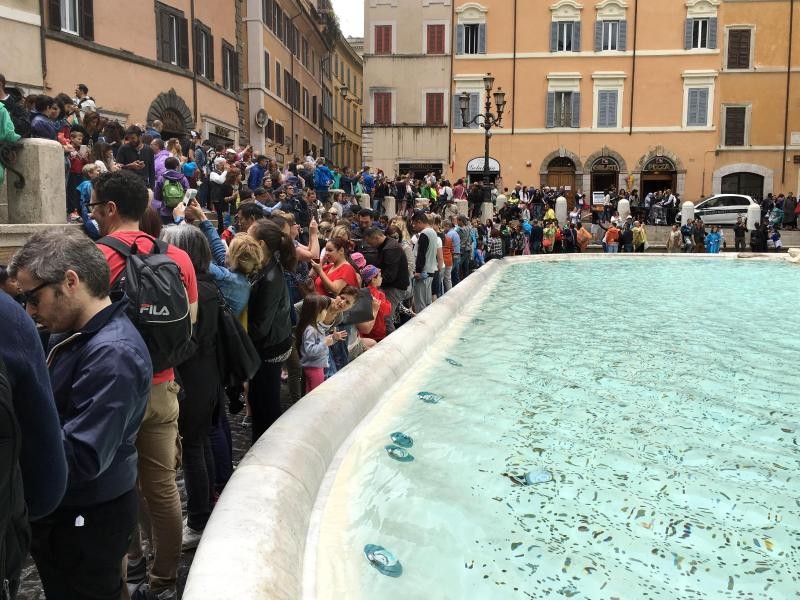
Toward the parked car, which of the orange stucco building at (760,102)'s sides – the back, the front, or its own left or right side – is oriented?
front

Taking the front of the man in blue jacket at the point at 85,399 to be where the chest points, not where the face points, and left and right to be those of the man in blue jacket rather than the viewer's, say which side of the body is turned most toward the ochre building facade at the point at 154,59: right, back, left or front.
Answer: right

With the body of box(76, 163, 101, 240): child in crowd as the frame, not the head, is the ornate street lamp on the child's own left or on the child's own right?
on the child's own left

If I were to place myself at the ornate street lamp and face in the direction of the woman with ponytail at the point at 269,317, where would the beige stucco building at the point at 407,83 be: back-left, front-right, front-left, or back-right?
back-right

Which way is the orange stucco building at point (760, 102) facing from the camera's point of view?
toward the camera

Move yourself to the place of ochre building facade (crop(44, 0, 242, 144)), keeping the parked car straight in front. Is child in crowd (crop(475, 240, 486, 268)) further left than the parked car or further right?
right

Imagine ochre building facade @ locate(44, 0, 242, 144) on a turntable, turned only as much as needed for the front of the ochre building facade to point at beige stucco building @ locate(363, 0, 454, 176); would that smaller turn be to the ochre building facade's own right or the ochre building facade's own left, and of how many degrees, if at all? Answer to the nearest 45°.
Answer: approximately 90° to the ochre building facade's own left

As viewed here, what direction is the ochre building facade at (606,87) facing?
toward the camera

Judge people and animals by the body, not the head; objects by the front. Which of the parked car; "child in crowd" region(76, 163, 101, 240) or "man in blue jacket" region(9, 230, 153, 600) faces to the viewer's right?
the child in crowd

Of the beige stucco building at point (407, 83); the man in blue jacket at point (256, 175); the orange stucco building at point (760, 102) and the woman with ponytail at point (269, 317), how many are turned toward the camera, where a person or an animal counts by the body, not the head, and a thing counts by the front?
2

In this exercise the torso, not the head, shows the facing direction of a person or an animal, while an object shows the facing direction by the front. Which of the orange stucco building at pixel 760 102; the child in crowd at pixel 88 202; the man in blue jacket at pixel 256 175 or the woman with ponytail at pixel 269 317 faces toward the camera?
the orange stucco building

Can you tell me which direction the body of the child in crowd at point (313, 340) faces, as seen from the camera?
to the viewer's right

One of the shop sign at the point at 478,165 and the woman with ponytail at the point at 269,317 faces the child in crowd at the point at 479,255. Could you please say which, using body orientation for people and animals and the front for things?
the shop sign

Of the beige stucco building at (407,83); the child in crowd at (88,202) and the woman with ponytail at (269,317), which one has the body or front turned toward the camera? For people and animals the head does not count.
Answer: the beige stucco building

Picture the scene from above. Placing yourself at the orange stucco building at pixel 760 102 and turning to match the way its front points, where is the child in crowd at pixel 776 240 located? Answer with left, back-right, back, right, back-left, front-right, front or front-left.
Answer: front
